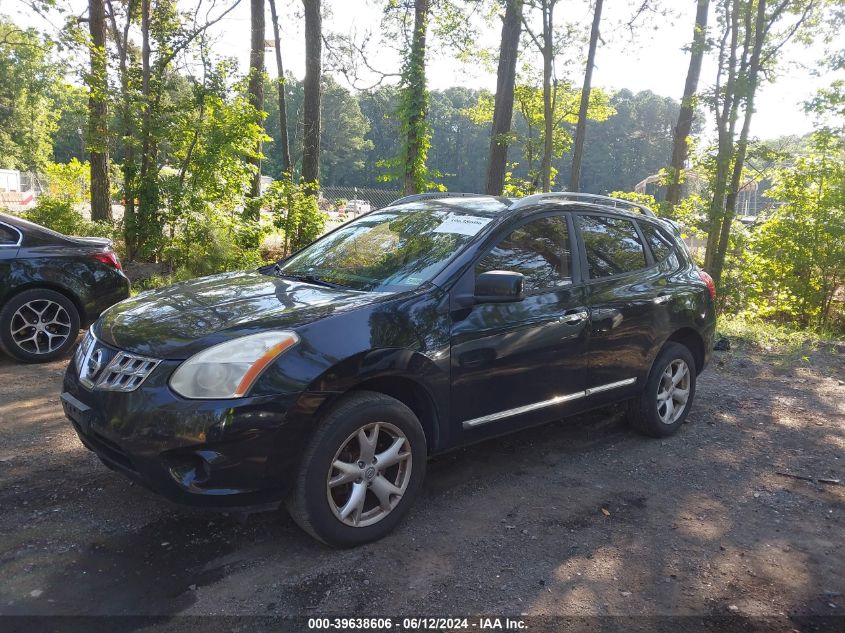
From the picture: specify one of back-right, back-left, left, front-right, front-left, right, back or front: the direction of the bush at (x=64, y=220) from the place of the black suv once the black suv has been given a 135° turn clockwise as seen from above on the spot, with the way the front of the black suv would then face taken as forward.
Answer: front-left

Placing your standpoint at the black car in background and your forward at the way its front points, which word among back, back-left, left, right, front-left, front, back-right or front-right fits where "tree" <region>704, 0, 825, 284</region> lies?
back

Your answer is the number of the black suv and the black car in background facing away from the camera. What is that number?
0

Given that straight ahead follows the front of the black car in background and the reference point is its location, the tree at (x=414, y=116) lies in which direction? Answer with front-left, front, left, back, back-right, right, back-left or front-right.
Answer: back-right

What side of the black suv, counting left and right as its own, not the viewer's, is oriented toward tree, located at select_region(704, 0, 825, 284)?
back

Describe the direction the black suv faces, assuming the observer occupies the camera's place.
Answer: facing the viewer and to the left of the viewer

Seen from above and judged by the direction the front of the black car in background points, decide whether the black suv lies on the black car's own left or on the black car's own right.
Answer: on the black car's own left

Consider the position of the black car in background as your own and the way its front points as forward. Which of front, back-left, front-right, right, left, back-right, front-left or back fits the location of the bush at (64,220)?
right

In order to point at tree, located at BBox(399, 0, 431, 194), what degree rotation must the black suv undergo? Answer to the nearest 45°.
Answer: approximately 135° to its right

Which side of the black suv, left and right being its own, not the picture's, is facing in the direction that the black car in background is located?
right

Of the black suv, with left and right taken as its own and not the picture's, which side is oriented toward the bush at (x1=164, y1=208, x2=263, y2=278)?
right

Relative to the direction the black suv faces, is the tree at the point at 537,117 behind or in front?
behind

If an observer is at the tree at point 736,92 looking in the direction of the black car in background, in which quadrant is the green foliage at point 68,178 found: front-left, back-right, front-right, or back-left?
front-right

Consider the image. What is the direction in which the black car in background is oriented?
to the viewer's left

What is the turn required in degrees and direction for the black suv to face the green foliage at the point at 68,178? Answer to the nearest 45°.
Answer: approximately 90° to its right
